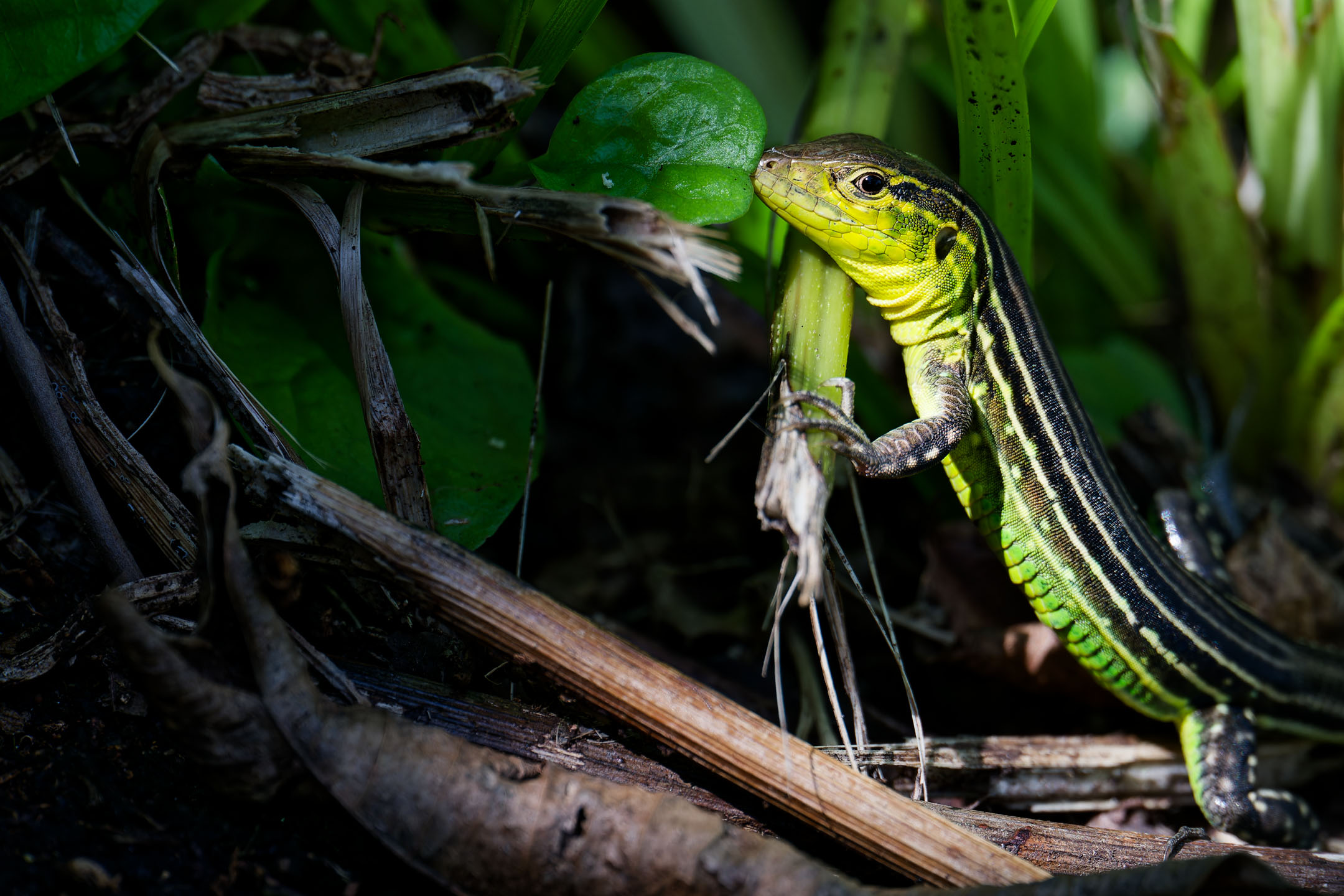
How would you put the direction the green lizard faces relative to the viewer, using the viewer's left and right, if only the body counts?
facing to the left of the viewer

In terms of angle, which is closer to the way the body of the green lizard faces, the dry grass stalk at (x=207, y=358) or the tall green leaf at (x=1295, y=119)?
the dry grass stalk

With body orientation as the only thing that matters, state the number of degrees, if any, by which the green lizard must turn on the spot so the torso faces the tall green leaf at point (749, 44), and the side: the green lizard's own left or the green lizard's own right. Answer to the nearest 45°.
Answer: approximately 45° to the green lizard's own right

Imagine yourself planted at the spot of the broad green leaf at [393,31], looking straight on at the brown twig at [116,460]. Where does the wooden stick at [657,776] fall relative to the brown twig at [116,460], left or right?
left

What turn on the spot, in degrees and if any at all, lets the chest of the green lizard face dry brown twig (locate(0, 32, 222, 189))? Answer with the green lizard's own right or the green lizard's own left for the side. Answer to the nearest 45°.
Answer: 0° — it already faces it

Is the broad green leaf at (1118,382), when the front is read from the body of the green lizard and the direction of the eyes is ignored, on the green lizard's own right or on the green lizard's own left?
on the green lizard's own right

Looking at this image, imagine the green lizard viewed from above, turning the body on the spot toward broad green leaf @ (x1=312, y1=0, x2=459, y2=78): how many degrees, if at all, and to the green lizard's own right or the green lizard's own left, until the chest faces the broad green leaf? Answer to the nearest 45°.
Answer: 0° — it already faces it

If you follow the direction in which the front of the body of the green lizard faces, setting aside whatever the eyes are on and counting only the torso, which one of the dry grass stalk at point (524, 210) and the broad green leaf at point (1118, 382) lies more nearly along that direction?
the dry grass stalk

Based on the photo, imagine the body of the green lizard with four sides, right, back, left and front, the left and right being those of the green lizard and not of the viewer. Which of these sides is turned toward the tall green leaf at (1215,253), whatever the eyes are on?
right

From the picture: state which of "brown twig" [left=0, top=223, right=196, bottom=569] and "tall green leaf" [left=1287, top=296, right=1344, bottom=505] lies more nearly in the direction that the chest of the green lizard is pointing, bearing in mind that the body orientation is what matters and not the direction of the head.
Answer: the brown twig
